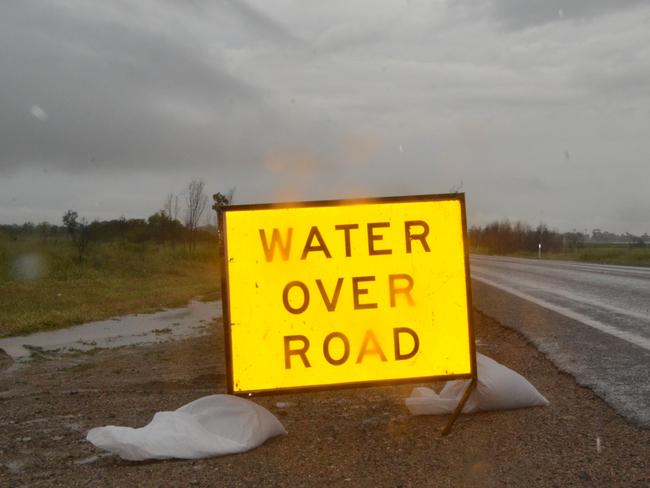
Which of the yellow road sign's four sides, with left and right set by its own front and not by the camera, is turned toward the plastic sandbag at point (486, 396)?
left

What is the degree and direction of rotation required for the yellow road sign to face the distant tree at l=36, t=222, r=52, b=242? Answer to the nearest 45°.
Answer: approximately 135° to its right

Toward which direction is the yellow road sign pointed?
toward the camera

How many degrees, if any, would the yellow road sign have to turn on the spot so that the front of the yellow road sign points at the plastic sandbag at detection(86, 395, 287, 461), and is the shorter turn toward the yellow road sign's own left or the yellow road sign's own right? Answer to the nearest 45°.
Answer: approximately 90° to the yellow road sign's own right

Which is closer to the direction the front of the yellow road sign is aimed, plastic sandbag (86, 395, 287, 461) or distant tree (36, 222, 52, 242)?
the plastic sandbag
